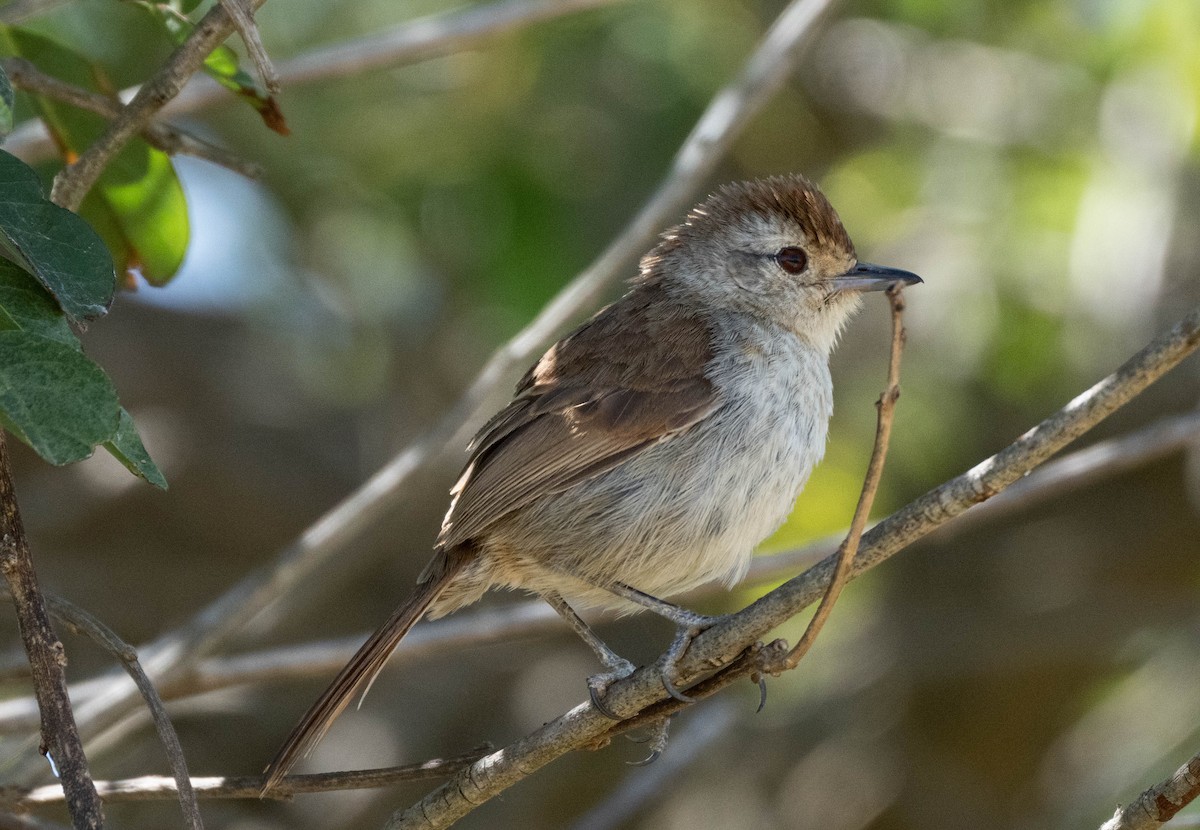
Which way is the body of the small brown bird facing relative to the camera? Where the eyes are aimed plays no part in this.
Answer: to the viewer's right

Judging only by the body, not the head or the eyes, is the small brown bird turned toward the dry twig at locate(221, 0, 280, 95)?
no

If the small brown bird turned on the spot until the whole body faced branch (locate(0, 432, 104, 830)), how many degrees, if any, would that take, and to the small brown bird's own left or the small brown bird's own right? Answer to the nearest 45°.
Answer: approximately 135° to the small brown bird's own right

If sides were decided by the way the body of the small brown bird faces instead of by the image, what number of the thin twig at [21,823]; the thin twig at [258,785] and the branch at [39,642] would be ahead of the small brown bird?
0

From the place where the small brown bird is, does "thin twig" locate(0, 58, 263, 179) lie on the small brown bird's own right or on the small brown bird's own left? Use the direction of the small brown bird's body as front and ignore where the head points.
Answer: on the small brown bird's own right

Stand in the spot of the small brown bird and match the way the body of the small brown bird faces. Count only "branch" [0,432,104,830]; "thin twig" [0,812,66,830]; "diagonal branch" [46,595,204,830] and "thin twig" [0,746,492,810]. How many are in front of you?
0

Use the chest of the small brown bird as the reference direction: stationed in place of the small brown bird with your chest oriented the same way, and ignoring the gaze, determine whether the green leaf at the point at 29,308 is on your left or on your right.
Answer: on your right
